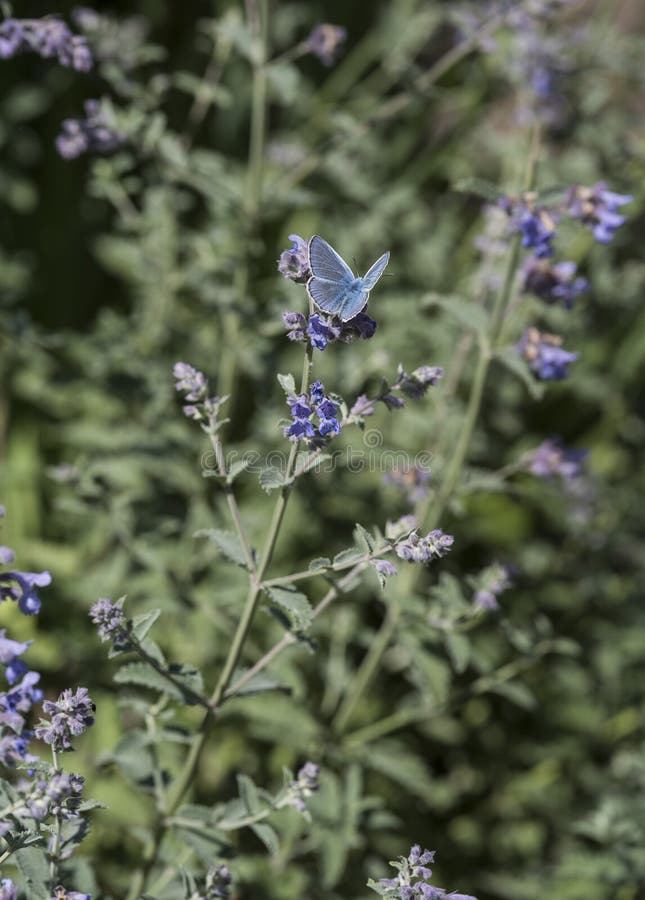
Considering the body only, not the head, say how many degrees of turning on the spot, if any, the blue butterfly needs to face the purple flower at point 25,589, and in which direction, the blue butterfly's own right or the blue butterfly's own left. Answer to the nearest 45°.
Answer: approximately 90° to the blue butterfly's own left

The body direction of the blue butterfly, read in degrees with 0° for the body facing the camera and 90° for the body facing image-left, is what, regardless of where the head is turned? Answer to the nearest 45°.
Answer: approximately 225°
